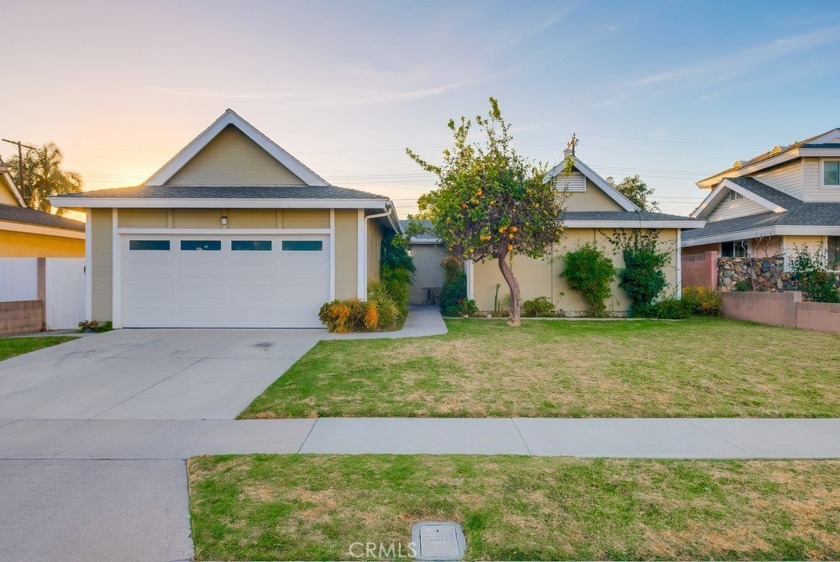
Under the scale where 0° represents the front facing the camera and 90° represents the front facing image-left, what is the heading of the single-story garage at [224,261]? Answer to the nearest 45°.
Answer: approximately 0°

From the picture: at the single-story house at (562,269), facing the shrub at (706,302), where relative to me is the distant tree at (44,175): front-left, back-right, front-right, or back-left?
back-left

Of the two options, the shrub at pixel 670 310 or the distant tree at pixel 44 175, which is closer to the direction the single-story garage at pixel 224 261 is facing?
the shrub

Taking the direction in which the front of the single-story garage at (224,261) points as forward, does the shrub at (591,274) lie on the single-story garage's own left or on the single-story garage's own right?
on the single-story garage's own left

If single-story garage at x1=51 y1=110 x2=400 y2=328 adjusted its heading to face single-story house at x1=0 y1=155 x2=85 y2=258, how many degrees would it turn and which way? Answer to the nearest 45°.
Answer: approximately 135° to its right

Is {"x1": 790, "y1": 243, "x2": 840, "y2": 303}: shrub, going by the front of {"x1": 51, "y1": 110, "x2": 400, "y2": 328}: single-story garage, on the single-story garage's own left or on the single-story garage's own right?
on the single-story garage's own left

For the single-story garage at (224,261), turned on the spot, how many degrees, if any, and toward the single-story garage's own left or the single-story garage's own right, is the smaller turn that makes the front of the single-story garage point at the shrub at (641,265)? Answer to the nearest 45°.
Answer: approximately 90° to the single-story garage's own left

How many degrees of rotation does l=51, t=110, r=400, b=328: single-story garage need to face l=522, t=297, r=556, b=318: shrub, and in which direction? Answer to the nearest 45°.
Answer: approximately 90° to its left

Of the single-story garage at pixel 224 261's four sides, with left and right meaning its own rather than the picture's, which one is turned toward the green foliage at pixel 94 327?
right

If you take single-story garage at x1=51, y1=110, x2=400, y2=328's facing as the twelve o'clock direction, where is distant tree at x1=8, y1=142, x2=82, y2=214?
The distant tree is roughly at 5 o'clock from the single-story garage.

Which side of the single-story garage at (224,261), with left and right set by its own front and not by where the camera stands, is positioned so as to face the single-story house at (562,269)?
left

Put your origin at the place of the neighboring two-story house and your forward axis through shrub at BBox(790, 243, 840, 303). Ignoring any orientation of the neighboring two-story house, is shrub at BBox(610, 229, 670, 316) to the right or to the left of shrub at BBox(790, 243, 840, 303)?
right

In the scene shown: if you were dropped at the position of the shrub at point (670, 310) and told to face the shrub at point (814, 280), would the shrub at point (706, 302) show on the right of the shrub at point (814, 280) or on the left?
left

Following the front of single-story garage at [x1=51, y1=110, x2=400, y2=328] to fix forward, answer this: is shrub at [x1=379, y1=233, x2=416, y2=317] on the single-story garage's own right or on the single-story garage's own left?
on the single-story garage's own left
